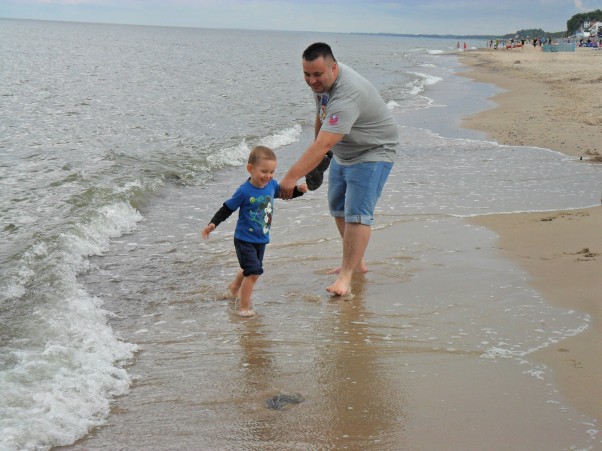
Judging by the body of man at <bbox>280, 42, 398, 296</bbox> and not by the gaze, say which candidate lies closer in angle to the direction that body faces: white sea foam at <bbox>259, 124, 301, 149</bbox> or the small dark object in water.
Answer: the small dark object in water

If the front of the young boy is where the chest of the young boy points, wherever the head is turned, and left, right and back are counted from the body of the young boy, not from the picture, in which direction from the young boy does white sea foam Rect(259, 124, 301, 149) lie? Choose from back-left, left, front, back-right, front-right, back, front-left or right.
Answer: back-left

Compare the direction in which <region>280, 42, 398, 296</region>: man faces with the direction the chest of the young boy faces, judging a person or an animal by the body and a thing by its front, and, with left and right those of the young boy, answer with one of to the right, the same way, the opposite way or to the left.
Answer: to the right

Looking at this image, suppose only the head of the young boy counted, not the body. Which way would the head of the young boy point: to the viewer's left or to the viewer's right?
to the viewer's right

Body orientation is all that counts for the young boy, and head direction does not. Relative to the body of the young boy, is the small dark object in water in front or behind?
in front

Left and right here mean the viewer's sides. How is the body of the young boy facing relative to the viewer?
facing the viewer and to the right of the viewer

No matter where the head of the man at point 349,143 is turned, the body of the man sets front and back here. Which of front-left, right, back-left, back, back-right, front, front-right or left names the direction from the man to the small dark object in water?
front-left

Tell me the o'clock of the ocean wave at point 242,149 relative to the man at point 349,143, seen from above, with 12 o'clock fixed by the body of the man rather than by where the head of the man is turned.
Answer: The ocean wave is roughly at 4 o'clock from the man.

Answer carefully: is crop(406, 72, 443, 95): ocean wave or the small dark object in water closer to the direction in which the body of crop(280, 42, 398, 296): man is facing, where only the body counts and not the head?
the small dark object in water

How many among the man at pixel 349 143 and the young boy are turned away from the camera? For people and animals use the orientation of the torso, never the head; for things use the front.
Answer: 0

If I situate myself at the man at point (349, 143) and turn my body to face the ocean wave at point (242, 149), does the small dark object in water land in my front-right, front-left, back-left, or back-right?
back-left

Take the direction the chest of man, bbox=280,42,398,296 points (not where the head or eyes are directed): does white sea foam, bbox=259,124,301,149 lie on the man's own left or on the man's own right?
on the man's own right

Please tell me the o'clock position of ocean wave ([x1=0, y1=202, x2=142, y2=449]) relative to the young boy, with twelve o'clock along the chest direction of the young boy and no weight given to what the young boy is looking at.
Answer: The ocean wave is roughly at 3 o'clock from the young boy.

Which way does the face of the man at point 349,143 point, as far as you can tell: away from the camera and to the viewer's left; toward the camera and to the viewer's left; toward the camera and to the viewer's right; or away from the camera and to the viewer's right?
toward the camera and to the viewer's left

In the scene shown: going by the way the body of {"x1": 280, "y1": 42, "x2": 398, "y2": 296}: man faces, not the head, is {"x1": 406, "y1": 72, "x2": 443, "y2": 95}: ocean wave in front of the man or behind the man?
behind

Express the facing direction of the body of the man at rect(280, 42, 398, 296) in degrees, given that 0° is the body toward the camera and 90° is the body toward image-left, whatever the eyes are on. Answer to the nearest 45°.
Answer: approximately 45°

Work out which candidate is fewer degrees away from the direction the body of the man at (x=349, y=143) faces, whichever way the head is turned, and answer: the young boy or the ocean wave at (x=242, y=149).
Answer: the young boy
